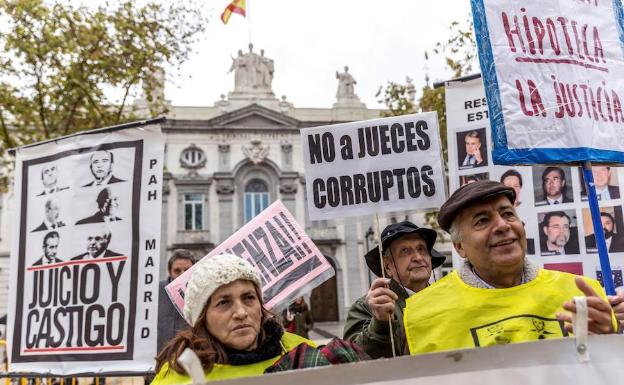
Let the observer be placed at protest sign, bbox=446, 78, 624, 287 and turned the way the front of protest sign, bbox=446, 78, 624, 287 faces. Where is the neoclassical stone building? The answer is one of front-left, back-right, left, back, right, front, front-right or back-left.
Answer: back-right

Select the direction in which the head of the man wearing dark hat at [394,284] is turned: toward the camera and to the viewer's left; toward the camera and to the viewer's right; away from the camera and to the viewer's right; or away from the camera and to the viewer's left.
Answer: toward the camera and to the viewer's right

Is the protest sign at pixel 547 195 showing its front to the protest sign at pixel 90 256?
no

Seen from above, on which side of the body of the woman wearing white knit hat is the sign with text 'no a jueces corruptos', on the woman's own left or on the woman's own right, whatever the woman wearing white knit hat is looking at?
on the woman's own left

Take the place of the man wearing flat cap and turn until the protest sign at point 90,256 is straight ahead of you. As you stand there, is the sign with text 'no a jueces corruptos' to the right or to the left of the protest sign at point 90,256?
right

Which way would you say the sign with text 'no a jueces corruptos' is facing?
toward the camera

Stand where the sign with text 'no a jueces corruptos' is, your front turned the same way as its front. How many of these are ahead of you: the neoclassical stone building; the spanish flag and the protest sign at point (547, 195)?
0

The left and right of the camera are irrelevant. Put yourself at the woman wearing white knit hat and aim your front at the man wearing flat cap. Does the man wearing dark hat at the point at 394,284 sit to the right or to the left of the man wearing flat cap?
left

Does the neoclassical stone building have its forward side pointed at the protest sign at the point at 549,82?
yes

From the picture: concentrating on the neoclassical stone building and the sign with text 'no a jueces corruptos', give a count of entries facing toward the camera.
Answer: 2

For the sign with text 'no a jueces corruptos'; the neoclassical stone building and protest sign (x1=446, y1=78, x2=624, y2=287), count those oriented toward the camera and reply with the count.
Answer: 3

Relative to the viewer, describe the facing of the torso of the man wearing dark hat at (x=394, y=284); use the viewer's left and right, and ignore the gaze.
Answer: facing the viewer and to the right of the viewer

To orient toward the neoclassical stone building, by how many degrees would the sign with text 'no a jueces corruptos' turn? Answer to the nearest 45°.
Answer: approximately 180°
